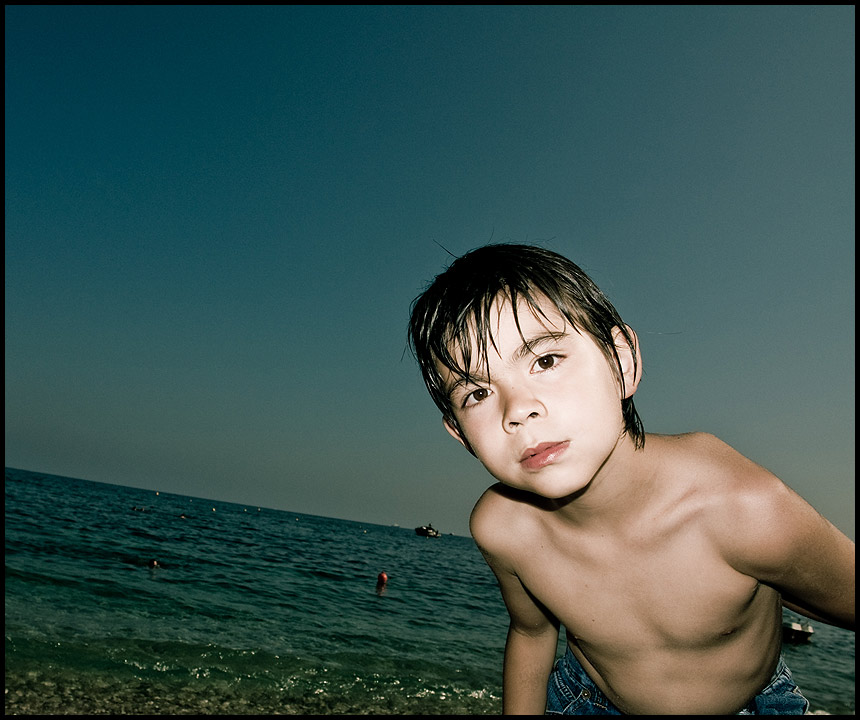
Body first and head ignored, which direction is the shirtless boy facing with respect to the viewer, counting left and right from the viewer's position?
facing the viewer

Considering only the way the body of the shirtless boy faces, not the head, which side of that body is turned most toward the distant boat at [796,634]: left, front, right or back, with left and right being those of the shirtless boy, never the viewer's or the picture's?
back
